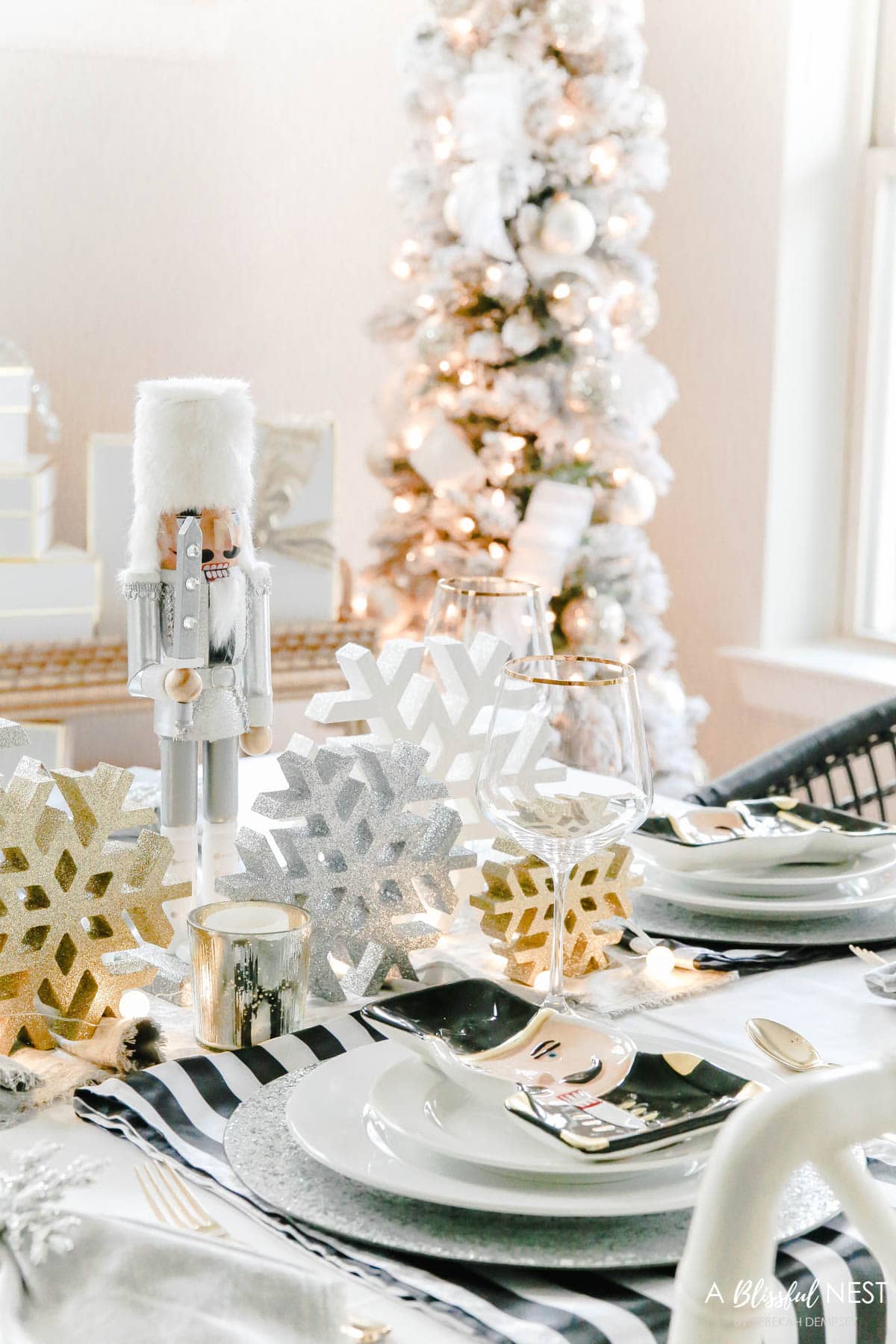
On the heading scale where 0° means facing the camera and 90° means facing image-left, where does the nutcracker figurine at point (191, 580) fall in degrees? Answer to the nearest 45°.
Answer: approximately 315°

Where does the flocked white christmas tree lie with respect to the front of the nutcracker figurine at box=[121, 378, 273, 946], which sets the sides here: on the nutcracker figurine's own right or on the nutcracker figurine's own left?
on the nutcracker figurine's own left

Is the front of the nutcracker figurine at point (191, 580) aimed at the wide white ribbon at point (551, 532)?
no

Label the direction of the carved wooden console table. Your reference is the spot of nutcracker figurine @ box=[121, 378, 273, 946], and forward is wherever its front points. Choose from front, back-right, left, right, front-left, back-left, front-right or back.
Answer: back-left
